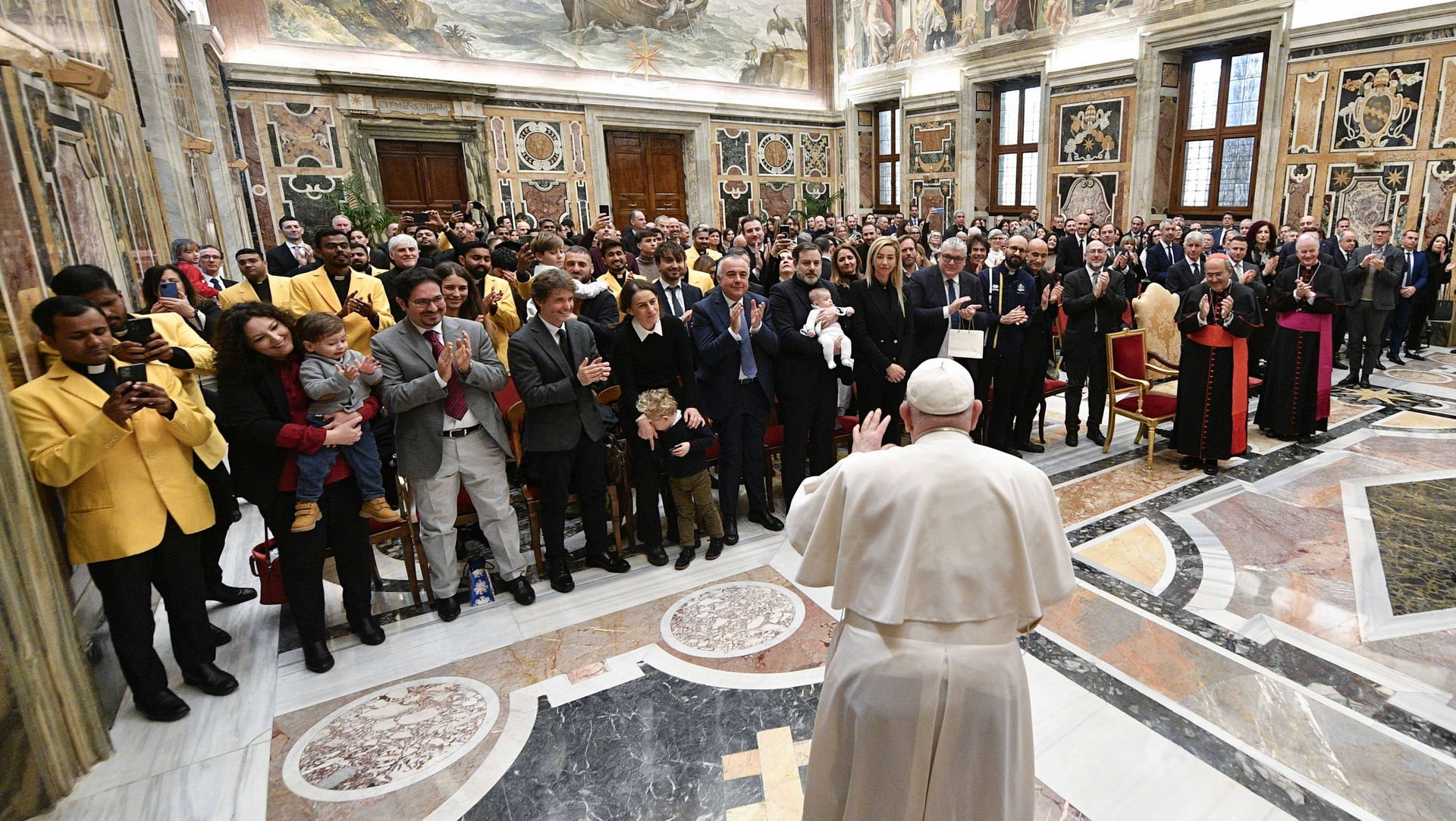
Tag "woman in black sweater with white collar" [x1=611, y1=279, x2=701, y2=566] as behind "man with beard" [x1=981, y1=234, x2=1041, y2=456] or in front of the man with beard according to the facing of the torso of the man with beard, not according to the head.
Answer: in front

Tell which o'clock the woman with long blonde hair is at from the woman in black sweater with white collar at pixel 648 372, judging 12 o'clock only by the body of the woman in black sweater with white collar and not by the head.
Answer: The woman with long blonde hair is roughly at 8 o'clock from the woman in black sweater with white collar.

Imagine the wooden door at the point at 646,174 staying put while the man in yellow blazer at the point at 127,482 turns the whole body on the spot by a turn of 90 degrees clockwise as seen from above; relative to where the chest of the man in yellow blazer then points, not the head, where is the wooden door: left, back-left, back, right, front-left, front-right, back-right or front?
back

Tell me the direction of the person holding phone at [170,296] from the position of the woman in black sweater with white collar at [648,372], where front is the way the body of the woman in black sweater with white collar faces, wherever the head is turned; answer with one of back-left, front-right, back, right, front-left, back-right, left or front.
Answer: right

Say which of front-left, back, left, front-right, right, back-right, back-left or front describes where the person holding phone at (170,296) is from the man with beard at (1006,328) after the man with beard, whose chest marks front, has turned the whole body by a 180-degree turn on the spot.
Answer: back-left

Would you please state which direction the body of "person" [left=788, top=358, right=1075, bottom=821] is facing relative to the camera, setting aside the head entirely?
away from the camera

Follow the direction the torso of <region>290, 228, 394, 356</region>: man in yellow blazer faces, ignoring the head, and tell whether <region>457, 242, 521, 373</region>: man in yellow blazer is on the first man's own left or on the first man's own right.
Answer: on the first man's own left

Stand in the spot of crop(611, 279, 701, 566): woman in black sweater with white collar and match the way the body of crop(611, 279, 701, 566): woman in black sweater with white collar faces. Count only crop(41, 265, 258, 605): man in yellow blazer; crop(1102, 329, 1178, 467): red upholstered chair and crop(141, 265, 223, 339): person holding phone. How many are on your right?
2

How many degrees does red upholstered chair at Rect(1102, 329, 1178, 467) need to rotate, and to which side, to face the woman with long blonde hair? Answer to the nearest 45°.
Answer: approximately 90° to its right

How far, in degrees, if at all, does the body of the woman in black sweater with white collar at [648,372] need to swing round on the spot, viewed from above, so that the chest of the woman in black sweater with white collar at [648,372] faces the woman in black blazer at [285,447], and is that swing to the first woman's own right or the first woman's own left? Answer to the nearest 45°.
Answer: approximately 45° to the first woman's own right

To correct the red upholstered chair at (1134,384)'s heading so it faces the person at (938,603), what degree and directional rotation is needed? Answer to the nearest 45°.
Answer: approximately 45° to its right

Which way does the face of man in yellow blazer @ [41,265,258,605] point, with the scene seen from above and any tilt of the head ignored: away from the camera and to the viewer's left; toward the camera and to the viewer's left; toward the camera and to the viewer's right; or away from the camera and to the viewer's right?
toward the camera and to the viewer's right

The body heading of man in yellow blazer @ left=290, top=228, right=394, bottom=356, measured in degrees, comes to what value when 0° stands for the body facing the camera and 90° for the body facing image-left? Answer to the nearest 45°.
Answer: approximately 315°

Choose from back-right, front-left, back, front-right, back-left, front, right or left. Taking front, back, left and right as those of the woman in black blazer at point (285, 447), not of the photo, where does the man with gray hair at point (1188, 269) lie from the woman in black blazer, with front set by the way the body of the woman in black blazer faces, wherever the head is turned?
front-left
